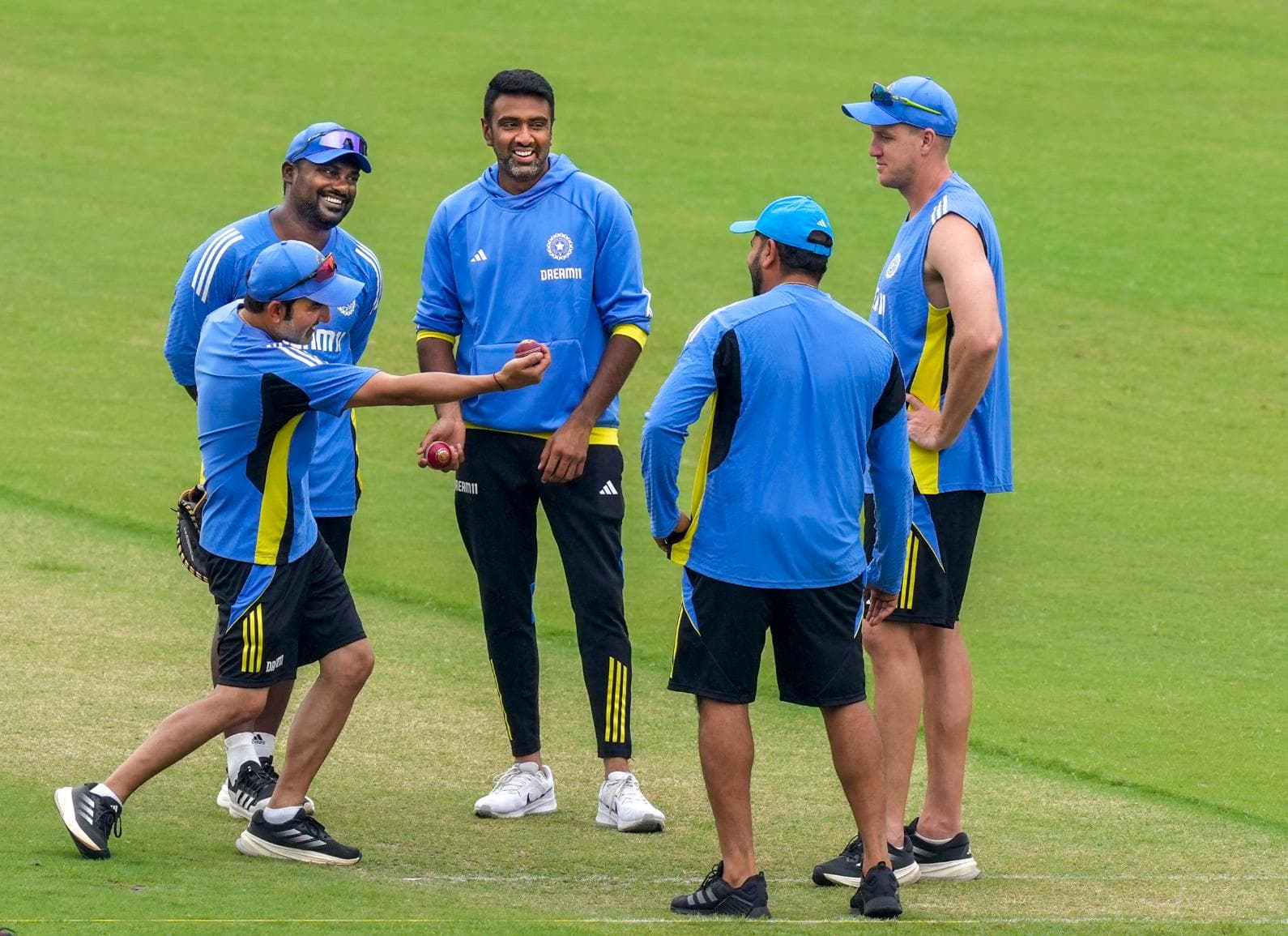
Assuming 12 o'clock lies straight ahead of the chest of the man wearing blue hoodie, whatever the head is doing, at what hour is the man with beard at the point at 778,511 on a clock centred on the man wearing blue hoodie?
The man with beard is roughly at 11 o'clock from the man wearing blue hoodie.

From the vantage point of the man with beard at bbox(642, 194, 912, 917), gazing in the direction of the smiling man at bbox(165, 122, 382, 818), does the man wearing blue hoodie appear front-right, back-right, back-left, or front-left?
front-right

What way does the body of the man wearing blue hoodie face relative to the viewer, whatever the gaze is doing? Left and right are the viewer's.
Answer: facing the viewer

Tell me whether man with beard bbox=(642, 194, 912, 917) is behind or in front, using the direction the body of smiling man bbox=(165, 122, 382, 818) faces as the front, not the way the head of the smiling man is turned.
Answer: in front

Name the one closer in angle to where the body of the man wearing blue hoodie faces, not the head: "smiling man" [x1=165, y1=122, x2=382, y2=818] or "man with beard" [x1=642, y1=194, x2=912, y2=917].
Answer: the man with beard

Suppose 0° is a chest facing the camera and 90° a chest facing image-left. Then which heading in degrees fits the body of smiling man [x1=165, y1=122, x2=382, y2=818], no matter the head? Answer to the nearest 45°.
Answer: approximately 315°

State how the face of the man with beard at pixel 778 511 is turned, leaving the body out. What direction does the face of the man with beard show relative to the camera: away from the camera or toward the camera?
away from the camera

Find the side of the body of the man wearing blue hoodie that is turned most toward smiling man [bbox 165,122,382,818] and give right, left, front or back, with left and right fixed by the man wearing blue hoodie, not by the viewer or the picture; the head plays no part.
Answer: right
